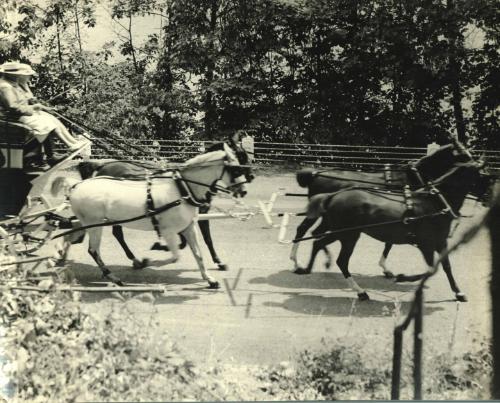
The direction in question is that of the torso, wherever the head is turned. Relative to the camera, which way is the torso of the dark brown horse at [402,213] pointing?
to the viewer's right

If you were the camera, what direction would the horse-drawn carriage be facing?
facing to the right of the viewer

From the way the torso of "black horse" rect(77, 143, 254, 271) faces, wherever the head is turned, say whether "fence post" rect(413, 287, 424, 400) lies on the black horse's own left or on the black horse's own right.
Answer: on the black horse's own right

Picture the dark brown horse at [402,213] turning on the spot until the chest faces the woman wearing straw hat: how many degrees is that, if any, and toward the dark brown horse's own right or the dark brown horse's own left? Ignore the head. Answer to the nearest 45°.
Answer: approximately 180°

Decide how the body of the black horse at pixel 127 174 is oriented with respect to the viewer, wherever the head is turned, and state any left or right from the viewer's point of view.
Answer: facing to the right of the viewer

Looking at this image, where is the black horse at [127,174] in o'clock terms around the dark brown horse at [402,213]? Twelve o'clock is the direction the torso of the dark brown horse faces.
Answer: The black horse is roughly at 6 o'clock from the dark brown horse.

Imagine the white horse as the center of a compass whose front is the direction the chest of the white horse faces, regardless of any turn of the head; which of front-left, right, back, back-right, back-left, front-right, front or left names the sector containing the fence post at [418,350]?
front-right

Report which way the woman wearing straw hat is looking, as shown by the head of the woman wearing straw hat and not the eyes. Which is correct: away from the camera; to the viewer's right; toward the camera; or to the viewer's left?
to the viewer's right

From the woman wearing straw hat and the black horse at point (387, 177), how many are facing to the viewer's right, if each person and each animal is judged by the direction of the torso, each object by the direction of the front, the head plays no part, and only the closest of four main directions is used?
2

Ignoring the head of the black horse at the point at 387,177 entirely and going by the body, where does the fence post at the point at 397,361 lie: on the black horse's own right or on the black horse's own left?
on the black horse's own right

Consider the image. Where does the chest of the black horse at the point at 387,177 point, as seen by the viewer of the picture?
to the viewer's right

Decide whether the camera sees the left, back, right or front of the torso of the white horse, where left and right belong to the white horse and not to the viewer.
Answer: right

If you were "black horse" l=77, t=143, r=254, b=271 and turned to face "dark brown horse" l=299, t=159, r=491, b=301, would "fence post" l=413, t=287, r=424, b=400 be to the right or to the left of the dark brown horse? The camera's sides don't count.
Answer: right

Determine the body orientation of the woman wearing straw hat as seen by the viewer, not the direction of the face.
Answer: to the viewer's right
